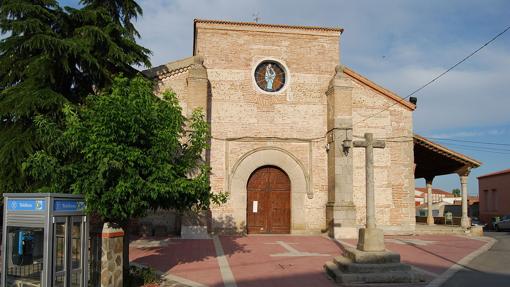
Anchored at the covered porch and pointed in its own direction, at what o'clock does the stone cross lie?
The stone cross is roughly at 3 o'clock from the covered porch.

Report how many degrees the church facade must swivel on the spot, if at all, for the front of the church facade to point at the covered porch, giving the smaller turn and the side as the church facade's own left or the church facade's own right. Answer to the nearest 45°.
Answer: approximately 135° to the church facade's own left

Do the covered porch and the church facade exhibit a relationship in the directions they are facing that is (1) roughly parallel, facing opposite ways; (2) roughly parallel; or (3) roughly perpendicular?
roughly perpendicular

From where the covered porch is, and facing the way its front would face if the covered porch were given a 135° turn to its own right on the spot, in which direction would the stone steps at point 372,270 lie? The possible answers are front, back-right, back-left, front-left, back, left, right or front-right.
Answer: front-left

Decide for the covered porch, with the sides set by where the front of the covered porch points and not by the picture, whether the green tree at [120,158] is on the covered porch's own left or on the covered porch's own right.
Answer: on the covered porch's own right

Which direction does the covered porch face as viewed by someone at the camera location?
facing to the right of the viewer

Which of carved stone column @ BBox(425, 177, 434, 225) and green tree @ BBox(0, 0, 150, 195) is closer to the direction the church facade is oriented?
the green tree

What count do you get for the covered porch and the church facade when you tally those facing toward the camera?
1

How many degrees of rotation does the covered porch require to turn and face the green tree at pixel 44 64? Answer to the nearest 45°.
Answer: approximately 135° to its right

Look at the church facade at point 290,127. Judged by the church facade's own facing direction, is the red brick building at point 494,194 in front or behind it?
behind

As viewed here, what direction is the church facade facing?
toward the camera

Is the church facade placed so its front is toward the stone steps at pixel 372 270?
yes

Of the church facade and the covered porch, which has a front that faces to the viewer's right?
the covered porch
